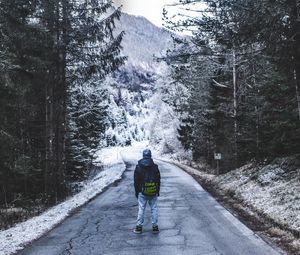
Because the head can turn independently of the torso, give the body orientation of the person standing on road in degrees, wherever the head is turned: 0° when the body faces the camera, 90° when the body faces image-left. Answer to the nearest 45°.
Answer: approximately 180°
